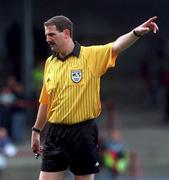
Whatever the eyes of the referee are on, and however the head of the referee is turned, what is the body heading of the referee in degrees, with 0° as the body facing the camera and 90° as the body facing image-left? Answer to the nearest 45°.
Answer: approximately 45°
